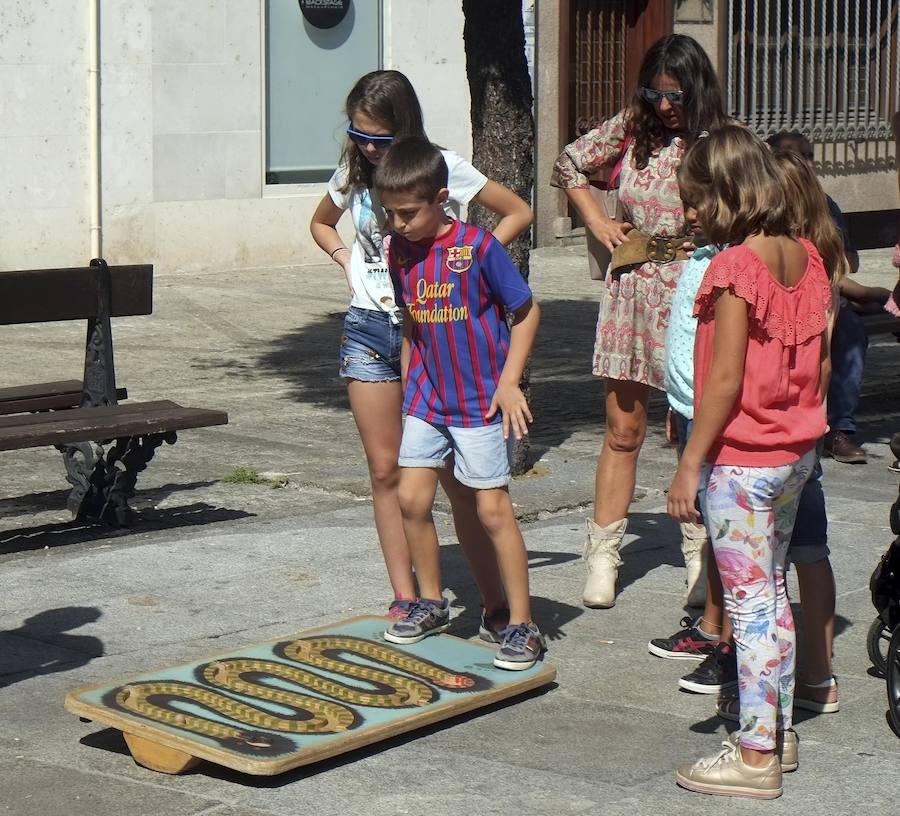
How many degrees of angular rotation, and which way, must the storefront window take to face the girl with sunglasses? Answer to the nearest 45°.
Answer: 0° — it already faces them

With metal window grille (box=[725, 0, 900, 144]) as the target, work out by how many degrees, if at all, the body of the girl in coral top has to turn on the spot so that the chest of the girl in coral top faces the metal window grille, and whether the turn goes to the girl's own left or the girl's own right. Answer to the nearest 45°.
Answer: approximately 45° to the girl's own right

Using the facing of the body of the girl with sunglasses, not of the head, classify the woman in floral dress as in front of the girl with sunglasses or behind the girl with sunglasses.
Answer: behind

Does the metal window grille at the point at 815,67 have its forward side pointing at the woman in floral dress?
yes

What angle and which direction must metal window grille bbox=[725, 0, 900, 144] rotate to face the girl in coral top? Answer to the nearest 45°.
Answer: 0° — it already faces them

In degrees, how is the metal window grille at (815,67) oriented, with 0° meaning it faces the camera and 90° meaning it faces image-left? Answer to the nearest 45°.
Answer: approximately 0°

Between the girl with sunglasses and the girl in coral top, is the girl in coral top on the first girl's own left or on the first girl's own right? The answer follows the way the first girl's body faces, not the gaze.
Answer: on the first girl's own left

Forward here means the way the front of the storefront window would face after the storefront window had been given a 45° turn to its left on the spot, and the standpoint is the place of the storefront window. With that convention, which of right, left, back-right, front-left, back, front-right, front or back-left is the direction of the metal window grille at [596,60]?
left

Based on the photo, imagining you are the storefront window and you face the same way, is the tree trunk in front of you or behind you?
in front

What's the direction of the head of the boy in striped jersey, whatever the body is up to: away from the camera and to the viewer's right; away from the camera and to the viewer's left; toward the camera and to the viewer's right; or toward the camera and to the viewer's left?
toward the camera and to the viewer's left

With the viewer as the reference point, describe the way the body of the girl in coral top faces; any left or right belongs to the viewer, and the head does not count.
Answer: facing away from the viewer and to the left of the viewer
